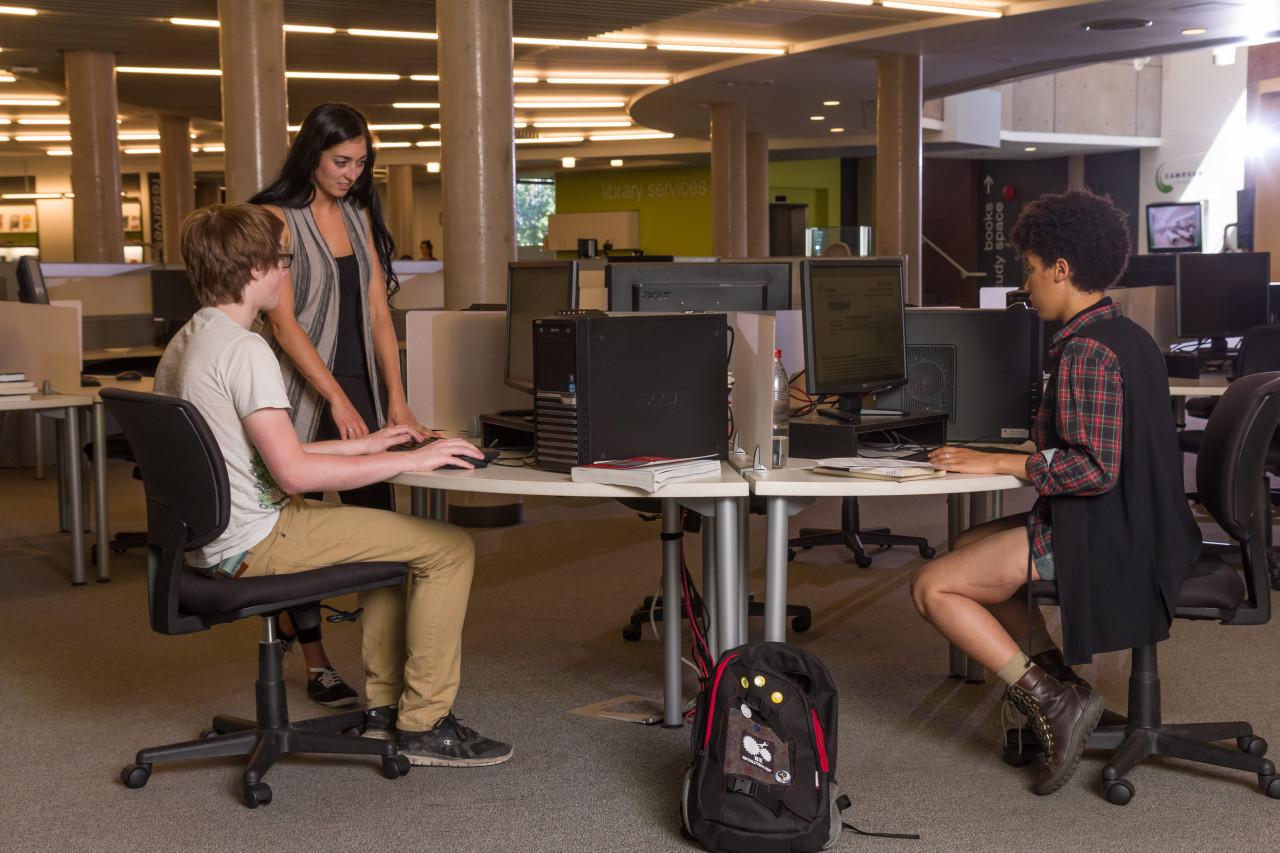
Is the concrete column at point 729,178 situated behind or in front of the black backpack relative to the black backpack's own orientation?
behind

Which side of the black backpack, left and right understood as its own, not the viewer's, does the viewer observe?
front

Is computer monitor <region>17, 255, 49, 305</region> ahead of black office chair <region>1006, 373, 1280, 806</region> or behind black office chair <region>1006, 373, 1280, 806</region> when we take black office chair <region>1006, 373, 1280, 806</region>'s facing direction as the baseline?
ahead

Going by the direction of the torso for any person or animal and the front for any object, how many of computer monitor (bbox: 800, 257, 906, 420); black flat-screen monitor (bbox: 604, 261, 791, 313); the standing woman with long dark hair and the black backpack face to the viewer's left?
0

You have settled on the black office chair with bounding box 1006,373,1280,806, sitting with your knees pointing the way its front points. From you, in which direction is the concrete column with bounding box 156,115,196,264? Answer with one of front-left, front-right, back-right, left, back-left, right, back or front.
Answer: front-right

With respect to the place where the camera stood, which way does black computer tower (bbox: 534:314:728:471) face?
facing the viewer and to the left of the viewer

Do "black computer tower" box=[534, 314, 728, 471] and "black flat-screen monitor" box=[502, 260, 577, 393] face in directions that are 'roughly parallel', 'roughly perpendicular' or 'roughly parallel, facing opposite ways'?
roughly parallel

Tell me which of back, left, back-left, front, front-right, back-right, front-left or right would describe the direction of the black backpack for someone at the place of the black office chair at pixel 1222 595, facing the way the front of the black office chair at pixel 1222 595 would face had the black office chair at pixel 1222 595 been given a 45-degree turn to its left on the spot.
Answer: front

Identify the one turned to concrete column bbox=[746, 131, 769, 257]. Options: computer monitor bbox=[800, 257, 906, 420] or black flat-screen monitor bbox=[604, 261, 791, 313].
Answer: the black flat-screen monitor

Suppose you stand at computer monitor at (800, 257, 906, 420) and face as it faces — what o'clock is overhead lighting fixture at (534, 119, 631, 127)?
The overhead lighting fixture is roughly at 7 o'clock from the computer monitor.

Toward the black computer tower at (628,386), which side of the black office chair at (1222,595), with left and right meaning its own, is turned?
front

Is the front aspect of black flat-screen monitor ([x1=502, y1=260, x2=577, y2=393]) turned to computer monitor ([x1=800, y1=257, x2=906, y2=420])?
no
